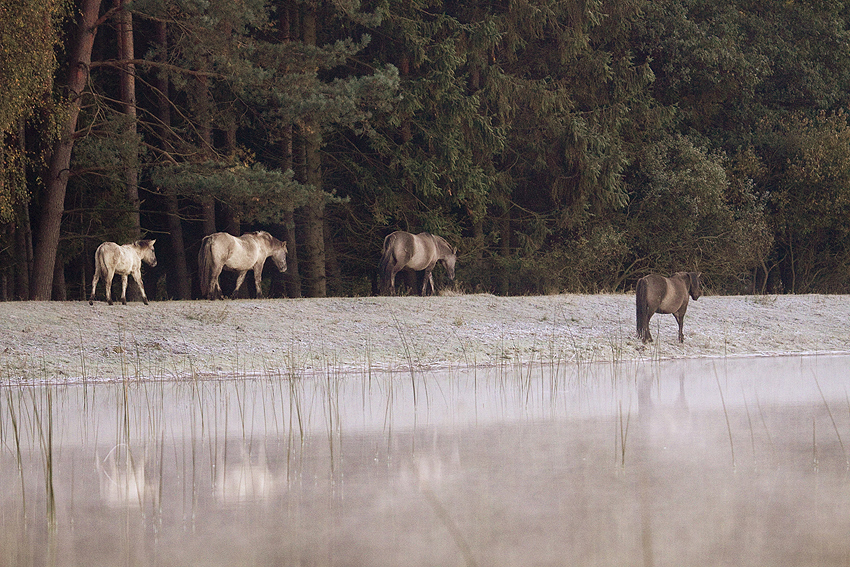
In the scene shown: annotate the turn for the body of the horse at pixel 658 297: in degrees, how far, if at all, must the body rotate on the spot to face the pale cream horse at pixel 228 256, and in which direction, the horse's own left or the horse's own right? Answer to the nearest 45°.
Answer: approximately 135° to the horse's own left

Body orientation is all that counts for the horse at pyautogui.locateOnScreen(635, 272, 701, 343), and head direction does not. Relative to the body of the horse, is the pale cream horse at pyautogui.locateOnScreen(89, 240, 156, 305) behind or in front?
behind

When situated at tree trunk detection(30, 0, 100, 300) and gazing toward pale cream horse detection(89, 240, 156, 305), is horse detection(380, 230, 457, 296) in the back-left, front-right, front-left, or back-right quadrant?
front-left

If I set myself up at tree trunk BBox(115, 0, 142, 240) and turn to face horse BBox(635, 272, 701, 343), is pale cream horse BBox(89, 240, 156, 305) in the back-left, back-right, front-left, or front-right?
front-right

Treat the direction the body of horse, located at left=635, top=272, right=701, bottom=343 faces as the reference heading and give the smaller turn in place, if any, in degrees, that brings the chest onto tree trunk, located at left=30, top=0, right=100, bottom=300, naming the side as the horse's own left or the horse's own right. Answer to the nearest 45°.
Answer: approximately 135° to the horse's own left

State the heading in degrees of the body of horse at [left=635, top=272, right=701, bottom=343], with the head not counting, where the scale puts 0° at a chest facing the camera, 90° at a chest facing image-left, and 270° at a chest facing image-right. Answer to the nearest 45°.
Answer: approximately 225°

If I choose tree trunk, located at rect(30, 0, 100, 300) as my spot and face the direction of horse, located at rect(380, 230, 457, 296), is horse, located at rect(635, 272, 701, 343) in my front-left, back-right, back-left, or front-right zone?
front-right

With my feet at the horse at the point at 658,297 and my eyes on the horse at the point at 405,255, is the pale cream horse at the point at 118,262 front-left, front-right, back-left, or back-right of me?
front-left
